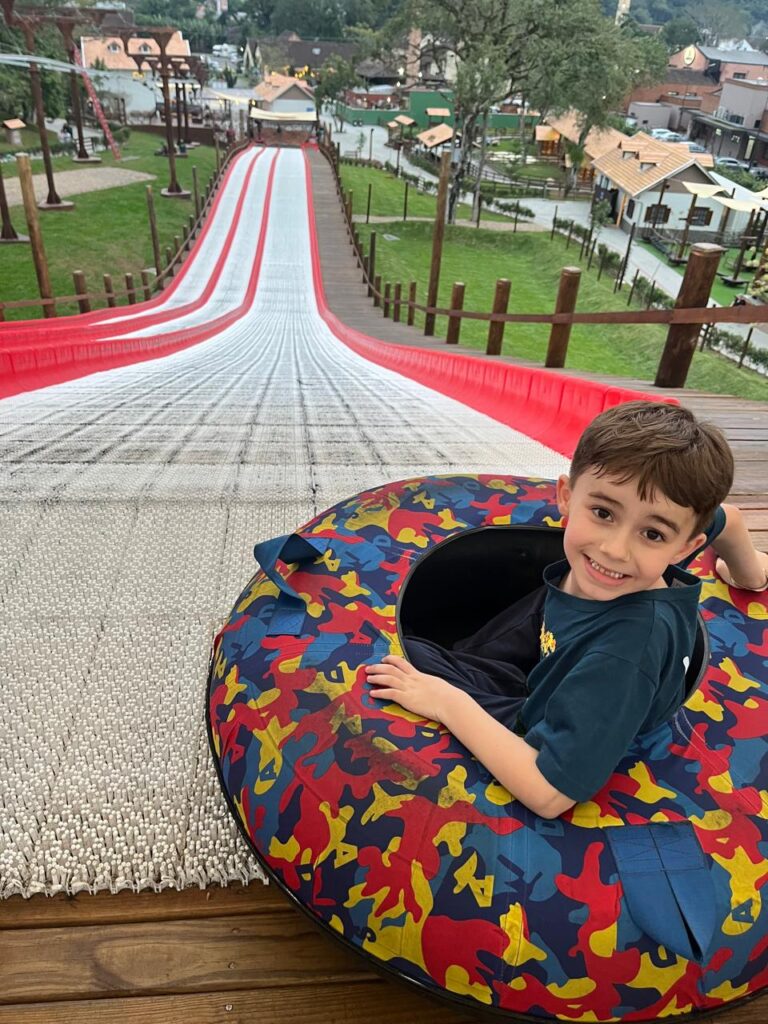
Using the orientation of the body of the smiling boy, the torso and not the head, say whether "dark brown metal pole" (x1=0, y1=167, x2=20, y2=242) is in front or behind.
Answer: in front

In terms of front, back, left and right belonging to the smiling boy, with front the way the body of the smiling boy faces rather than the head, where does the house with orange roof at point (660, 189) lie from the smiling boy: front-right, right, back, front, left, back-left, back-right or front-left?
right

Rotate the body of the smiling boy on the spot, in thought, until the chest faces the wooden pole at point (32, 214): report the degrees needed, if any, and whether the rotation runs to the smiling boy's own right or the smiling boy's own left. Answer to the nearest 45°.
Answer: approximately 45° to the smiling boy's own right

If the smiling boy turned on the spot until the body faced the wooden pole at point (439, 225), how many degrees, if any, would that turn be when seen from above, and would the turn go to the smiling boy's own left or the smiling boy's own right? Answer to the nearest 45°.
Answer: approximately 90° to the smiling boy's own right

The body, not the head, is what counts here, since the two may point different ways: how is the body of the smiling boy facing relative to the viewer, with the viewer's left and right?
facing to the left of the viewer

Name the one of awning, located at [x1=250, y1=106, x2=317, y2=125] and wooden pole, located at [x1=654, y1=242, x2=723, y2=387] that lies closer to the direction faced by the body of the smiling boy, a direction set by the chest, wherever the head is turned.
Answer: the awning

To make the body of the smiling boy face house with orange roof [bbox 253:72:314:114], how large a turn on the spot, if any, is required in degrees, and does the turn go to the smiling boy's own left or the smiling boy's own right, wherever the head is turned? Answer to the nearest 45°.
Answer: approximately 45° to the smiling boy's own right

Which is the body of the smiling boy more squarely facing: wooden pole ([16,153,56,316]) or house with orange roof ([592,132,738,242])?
the wooden pole

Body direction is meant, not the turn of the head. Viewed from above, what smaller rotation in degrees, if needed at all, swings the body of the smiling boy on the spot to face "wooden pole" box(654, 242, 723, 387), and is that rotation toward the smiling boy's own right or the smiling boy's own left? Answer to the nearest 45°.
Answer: approximately 90° to the smiling boy's own right

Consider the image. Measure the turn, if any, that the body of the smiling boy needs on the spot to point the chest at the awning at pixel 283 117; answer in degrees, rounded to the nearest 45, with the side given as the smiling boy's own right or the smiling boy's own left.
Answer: approximately 45° to the smiling boy's own right

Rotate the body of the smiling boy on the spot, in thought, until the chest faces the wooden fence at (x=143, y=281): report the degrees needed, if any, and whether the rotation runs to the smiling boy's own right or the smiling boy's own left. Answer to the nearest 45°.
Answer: approximately 45° to the smiling boy's own right
